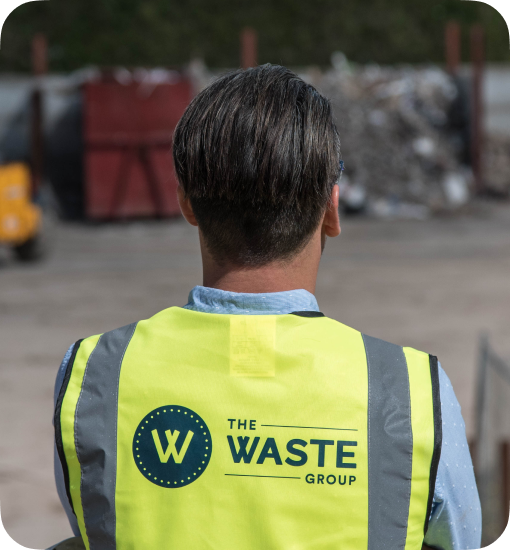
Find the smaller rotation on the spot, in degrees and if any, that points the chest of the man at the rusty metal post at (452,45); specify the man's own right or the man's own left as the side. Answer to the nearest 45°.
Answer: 0° — they already face it

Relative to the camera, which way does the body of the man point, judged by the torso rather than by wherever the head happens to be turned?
away from the camera

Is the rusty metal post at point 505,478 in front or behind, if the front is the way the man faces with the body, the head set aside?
in front

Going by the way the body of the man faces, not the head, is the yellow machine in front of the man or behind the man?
in front

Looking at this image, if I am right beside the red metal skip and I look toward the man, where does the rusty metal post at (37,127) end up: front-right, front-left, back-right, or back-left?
back-right

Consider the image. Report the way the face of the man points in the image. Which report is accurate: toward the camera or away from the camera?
away from the camera

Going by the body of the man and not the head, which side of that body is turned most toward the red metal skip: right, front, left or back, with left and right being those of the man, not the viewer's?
front

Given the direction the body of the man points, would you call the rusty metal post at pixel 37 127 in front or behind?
in front

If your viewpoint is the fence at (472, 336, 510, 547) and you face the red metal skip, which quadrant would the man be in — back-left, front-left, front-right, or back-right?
back-left
